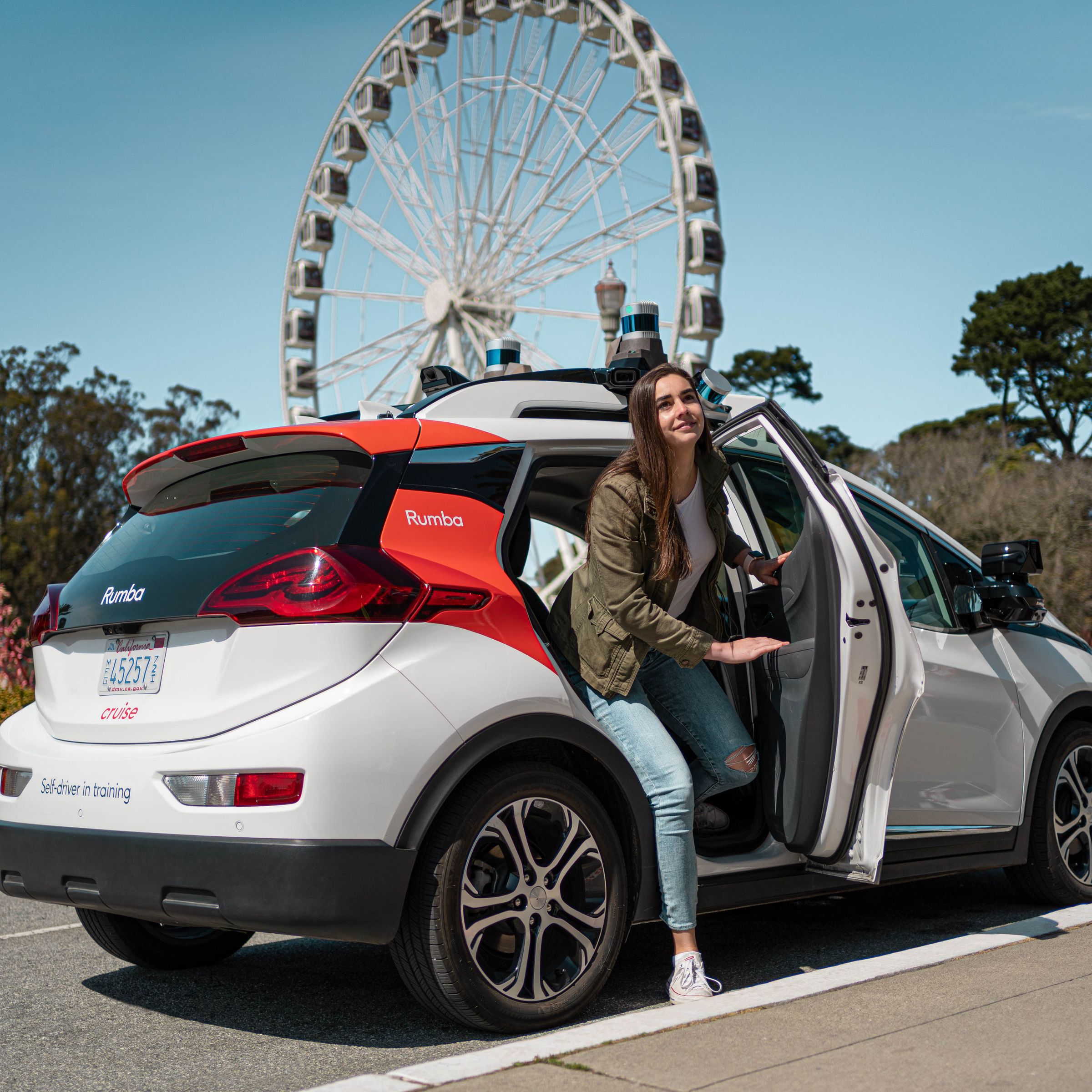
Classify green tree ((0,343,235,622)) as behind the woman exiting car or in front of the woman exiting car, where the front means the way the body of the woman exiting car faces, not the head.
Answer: behind

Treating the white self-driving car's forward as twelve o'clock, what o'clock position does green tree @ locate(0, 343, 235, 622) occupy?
The green tree is roughly at 10 o'clock from the white self-driving car.

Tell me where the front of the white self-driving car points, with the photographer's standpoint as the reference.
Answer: facing away from the viewer and to the right of the viewer

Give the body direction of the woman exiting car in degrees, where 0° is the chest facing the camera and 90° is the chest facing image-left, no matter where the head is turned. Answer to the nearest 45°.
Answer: approximately 315°
